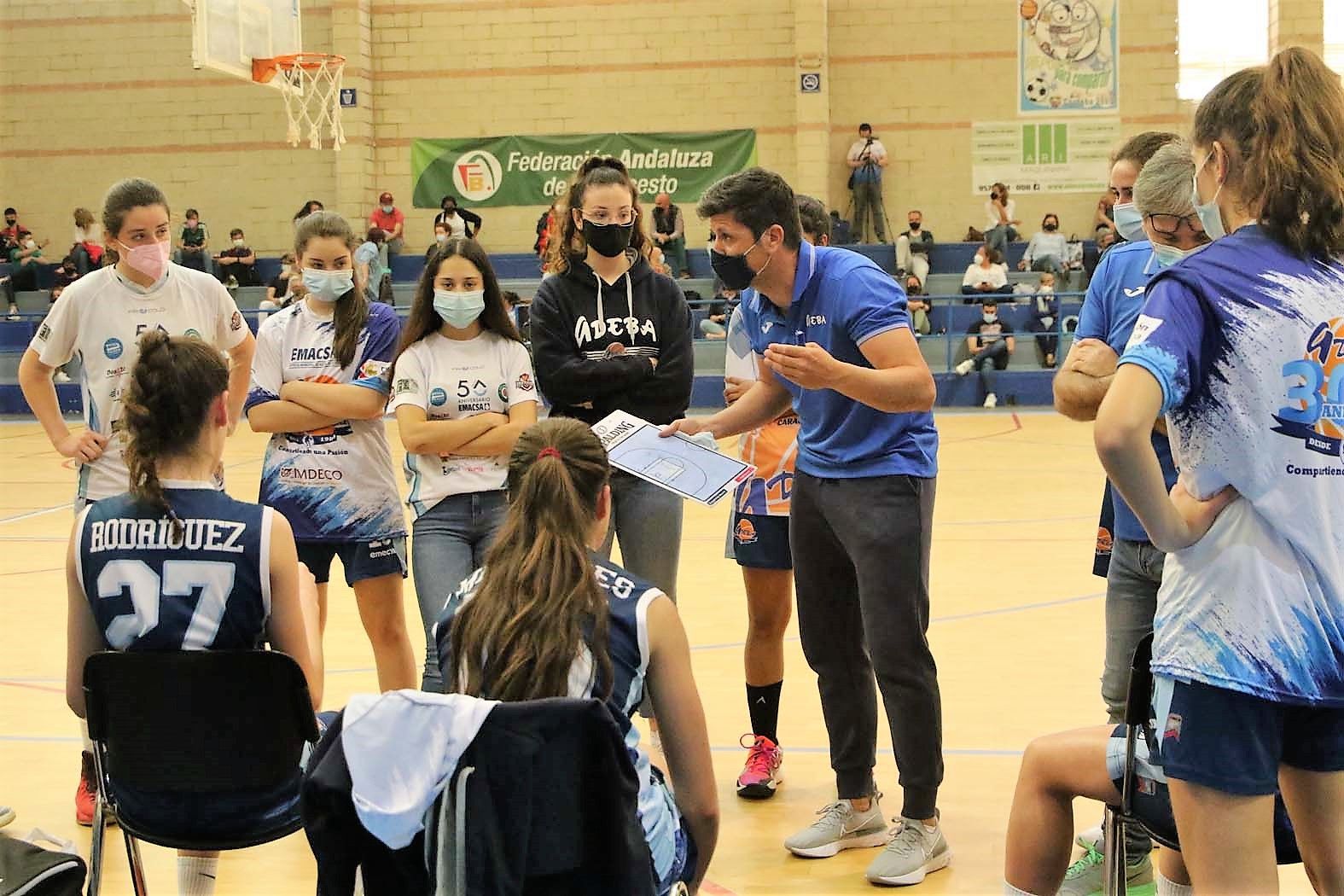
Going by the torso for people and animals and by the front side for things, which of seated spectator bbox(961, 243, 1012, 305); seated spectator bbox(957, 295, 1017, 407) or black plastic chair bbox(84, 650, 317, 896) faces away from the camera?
the black plastic chair

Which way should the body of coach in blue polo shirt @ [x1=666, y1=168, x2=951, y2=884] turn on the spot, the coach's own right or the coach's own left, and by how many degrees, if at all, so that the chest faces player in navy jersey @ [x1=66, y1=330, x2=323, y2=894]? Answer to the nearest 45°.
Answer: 0° — they already face them

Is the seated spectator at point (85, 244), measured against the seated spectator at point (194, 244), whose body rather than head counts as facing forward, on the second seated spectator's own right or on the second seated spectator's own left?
on the second seated spectator's own right

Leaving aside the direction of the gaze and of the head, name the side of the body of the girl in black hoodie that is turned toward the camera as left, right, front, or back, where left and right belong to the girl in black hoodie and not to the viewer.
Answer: front

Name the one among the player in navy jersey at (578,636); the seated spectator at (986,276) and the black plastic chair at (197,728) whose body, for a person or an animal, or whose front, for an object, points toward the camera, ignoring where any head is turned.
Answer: the seated spectator

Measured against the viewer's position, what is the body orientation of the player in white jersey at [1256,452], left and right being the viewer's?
facing away from the viewer and to the left of the viewer

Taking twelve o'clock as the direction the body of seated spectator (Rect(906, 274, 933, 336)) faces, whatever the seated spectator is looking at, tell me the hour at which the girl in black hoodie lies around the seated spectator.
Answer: The girl in black hoodie is roughly at 12 o'clock from the seated spectator.

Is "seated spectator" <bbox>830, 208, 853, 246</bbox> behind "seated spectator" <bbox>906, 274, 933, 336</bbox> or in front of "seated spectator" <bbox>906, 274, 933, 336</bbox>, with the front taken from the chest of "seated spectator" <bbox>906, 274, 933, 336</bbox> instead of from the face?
behind

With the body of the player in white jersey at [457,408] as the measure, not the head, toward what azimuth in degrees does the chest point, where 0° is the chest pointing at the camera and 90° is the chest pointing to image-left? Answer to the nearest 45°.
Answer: approximately 0°

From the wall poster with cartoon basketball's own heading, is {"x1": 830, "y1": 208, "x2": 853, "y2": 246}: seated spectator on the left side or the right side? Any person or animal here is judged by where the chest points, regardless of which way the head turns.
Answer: on its right

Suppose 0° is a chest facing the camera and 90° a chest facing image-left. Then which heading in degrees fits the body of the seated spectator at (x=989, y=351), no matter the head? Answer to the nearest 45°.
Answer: approximately 0°

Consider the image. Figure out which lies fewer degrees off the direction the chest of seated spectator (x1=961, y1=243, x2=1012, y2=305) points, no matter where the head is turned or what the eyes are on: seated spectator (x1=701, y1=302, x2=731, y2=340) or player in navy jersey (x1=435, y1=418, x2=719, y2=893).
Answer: the player in navy jersey

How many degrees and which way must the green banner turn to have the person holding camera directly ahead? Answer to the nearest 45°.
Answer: approximately 90° to its left

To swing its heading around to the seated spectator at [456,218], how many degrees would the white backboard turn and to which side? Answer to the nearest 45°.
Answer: approximately 90° to its left

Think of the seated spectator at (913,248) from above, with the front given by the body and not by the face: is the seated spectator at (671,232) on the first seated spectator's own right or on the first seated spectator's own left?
on the first seated spectator's own right

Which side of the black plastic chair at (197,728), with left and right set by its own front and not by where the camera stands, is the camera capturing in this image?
back
